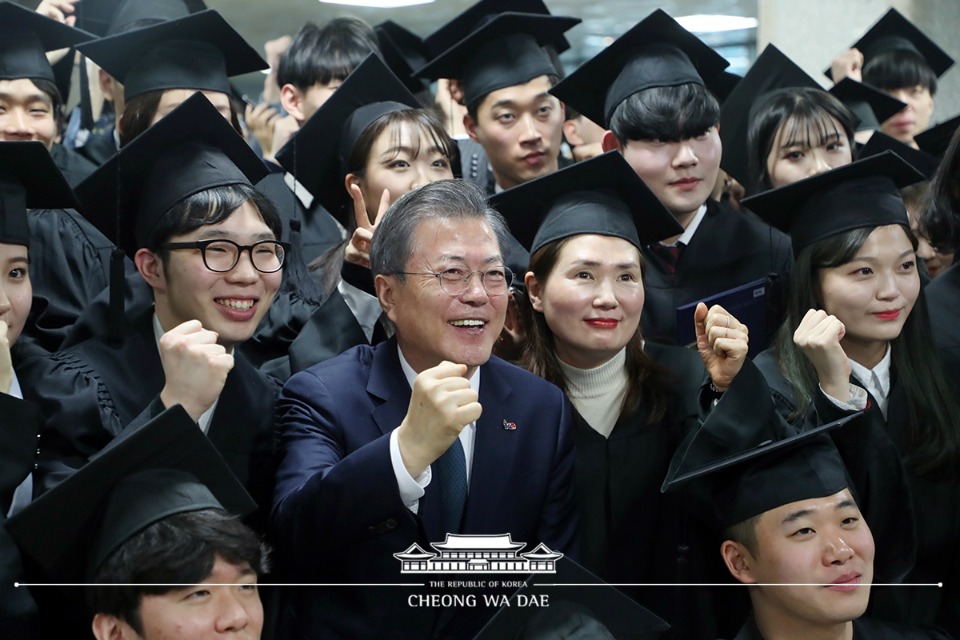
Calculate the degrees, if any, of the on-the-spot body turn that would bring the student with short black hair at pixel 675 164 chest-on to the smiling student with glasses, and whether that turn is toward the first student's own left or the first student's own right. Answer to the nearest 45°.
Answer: approximately 45° to the first student's own right

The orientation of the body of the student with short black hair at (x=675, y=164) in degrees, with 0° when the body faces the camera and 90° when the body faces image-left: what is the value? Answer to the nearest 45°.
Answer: approximately 0°

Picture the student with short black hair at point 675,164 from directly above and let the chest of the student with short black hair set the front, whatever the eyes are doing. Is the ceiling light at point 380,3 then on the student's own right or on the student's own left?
on the student's own right

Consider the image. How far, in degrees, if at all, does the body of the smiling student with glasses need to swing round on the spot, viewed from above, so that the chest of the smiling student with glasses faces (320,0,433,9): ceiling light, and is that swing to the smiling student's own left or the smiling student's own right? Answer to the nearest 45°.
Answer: approximately 135° to the smiling student's own left

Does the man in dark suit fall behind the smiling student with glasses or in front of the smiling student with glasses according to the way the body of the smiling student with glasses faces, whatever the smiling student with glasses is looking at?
in front
